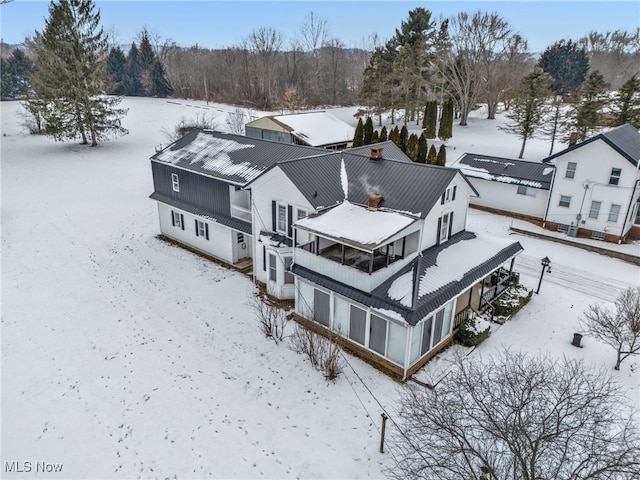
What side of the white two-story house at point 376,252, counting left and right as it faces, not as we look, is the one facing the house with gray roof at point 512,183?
left

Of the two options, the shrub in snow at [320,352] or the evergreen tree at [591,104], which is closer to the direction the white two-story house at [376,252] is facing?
the shrub in snow

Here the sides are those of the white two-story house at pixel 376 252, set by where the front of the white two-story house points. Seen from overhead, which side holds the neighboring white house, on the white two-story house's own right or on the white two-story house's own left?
on the white two-story house's own left

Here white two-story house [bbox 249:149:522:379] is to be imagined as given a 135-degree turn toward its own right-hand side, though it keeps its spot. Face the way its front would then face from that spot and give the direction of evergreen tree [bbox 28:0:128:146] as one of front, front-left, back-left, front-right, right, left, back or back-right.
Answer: front-right

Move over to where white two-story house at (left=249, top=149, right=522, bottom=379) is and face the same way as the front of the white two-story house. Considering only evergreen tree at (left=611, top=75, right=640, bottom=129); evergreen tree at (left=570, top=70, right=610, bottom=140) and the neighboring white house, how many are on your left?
3

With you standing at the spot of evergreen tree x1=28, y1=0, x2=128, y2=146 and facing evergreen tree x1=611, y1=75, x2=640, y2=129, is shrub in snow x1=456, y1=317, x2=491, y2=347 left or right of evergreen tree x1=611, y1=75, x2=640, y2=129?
right

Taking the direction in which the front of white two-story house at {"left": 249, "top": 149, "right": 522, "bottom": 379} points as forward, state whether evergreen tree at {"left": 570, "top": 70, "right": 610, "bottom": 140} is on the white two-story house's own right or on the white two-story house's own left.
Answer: on the white two-story house's own left

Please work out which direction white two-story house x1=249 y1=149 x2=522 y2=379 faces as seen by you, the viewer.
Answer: facing the viewer and to the right of the viewer

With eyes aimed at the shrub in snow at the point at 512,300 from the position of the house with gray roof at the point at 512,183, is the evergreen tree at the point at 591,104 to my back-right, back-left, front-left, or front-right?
back-left

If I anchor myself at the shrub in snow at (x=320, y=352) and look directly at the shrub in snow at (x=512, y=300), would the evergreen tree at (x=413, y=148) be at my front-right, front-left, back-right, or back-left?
front-left

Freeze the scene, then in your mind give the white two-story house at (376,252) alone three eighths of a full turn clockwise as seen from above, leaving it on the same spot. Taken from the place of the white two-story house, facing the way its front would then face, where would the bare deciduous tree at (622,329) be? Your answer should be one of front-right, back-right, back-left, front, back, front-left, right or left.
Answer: back

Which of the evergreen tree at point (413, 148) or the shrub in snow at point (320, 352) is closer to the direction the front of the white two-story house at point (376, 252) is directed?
the shrub in snow

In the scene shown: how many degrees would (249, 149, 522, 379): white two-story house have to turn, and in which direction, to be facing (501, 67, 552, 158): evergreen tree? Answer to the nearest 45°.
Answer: approximately 90° to its left

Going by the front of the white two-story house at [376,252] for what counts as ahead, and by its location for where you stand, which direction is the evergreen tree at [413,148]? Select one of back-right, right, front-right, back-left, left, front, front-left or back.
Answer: back-left
